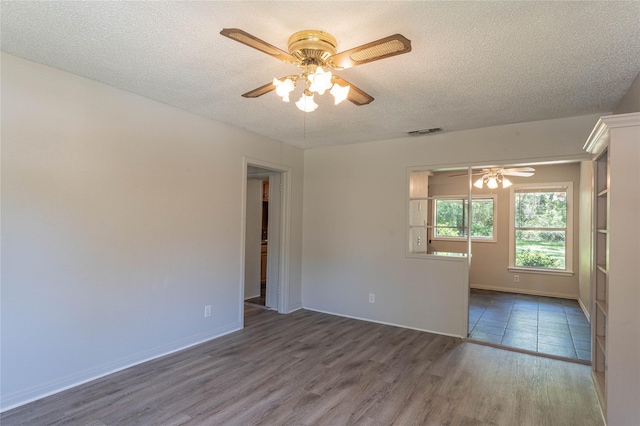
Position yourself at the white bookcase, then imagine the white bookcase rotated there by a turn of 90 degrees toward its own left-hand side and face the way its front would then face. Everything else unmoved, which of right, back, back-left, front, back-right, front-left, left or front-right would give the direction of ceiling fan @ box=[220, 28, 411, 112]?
front-right

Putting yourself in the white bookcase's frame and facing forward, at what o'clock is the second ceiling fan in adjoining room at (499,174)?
The second ceiling fan in adjoining room is roughly at 2 o'clock from the white bookcase.

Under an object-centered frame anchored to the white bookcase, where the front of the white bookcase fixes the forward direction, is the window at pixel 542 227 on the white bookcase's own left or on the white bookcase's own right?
on the white bookcase's own right

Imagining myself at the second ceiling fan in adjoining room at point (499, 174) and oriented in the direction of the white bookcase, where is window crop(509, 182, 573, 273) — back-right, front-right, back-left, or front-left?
back-left

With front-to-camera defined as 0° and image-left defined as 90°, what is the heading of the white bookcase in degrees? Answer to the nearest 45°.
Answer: approximately 90°
